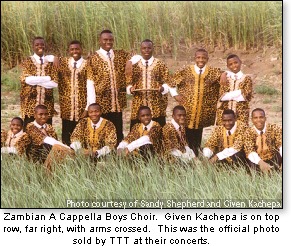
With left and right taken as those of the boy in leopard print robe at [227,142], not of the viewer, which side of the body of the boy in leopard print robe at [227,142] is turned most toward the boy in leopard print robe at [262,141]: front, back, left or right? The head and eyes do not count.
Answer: left

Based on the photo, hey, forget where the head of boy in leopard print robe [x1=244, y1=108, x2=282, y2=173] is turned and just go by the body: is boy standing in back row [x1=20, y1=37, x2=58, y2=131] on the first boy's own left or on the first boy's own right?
on the first boy's own right

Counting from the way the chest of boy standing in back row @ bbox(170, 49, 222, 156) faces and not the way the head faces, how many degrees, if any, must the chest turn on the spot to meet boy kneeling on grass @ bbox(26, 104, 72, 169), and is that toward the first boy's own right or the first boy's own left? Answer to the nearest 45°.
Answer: approximately 90° to the first boy's own right

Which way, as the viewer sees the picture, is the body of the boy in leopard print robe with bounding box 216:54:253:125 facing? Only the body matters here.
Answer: toward the camera

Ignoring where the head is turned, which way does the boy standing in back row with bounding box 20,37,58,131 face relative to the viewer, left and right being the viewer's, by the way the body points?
facing the viewer

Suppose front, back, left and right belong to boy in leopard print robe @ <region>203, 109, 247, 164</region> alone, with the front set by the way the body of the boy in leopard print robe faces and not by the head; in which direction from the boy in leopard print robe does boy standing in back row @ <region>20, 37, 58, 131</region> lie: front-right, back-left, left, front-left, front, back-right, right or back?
right

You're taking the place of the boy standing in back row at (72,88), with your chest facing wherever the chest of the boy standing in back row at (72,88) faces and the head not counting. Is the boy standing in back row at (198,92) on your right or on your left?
on your left

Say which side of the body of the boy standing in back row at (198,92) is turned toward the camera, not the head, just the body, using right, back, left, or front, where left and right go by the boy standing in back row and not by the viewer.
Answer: front

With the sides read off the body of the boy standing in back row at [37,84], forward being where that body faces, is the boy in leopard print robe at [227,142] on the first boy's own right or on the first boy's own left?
on the first boy's own left
